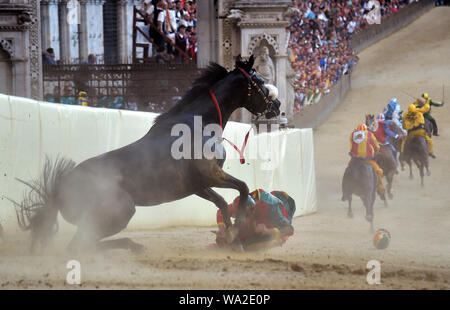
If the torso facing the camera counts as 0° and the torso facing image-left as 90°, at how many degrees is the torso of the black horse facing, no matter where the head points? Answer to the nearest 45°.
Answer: approximately 270°

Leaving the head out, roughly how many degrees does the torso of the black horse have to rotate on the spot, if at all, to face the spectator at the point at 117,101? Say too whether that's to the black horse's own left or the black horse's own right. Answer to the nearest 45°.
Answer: approximately 90° to the black horse's own left

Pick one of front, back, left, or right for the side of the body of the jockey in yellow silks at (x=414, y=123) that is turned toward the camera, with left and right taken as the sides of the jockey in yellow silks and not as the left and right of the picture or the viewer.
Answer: back

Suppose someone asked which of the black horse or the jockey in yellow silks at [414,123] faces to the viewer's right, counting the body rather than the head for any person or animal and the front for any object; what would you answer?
the black horse

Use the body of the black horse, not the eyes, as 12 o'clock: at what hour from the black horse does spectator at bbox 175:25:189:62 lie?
The spectator is roughly at 9 o'clock from the black horse.

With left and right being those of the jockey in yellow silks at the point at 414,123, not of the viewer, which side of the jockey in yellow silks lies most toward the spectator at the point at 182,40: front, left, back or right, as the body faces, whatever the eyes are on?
left

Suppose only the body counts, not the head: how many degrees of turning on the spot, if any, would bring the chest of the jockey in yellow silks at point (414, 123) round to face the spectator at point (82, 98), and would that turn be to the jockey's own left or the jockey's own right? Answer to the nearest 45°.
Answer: approximately 135° to the jockey's own left

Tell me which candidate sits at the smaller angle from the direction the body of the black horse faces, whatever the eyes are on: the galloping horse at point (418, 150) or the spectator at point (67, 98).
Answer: the galloping horse

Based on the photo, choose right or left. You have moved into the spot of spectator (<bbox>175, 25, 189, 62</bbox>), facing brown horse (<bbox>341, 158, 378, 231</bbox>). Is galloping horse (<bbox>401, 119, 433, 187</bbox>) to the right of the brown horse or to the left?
left

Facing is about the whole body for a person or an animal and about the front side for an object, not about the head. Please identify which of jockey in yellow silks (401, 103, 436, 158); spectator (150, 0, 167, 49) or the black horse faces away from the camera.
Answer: the jockey in yellow silks

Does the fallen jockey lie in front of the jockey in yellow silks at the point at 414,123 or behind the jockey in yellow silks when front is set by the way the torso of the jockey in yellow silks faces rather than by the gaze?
behind
